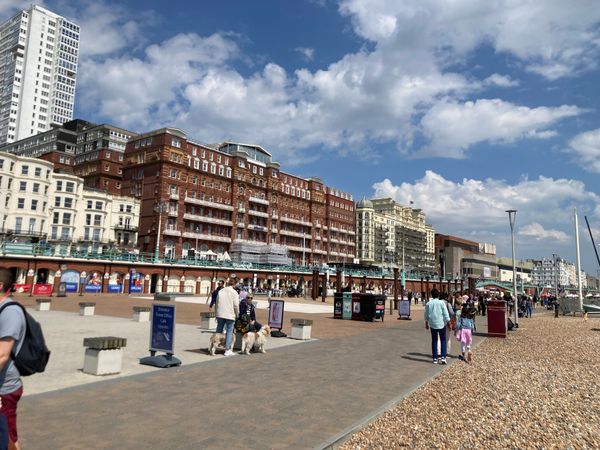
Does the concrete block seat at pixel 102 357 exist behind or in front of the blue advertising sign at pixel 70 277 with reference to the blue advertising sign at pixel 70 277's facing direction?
in front

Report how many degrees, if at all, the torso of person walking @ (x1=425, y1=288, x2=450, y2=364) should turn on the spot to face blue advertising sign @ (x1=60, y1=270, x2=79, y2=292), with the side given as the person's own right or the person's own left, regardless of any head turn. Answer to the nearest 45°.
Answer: approximately 45° to the person's own left

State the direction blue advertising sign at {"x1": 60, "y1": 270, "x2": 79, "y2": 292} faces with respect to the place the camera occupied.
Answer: facing the viewer

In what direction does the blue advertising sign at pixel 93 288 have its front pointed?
toward the camera

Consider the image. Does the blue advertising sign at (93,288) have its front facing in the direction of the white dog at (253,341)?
yes

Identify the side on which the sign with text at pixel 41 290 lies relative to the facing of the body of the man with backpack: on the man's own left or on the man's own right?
on the man's own right

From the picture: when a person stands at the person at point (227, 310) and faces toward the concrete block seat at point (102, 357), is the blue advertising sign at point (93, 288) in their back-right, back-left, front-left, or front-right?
back-right

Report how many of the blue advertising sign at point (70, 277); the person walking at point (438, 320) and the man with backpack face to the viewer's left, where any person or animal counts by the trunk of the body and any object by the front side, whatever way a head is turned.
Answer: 1

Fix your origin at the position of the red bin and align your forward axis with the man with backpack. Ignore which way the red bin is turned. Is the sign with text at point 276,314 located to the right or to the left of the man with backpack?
right

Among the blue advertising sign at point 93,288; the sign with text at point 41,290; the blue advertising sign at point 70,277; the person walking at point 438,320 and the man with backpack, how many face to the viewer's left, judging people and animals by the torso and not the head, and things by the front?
1

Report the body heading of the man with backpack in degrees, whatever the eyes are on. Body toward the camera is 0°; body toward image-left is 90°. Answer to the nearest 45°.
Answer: approximately 90°

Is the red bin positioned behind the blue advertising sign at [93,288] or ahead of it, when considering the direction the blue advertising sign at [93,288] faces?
ahead

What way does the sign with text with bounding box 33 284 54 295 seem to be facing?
toward the camera

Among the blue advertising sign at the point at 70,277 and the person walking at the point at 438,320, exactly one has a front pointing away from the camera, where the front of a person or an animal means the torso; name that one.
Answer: the person walking

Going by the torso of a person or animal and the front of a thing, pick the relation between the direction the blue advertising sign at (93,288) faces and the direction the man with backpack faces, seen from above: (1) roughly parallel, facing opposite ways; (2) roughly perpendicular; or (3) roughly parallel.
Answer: roughly perpendicular
